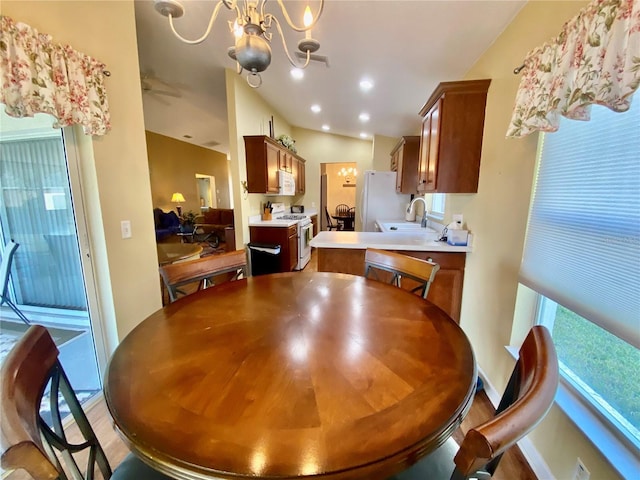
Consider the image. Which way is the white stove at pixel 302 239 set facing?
to the viewer's right

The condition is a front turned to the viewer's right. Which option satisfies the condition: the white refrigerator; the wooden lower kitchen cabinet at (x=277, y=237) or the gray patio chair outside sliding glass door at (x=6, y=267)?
the wooden lower kitchen cabinet

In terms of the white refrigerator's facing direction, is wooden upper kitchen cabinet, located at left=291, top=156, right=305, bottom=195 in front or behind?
in front

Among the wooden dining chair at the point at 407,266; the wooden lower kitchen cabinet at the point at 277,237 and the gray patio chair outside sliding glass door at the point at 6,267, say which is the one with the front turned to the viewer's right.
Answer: the wooden lower kitchen cabinet

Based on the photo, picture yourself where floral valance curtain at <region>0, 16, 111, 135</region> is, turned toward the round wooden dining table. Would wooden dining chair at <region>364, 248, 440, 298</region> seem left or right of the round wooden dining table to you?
left

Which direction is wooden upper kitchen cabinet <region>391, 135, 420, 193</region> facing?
to the viewer's left

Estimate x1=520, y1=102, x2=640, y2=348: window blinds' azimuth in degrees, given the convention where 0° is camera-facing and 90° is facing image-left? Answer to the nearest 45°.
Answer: approximately 45°

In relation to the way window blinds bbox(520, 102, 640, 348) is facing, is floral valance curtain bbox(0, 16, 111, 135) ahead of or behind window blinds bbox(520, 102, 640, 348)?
ahead

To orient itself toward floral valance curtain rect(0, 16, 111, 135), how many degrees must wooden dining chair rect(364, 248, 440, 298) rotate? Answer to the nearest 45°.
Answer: approximately 45° to its right
